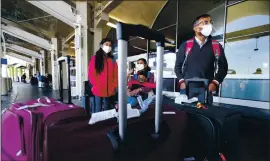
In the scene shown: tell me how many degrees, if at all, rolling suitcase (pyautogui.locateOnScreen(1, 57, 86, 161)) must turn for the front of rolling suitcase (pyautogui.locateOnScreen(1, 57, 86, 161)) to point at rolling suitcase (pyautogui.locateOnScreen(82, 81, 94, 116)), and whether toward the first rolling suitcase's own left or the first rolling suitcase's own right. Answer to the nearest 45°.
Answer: approximately 180°

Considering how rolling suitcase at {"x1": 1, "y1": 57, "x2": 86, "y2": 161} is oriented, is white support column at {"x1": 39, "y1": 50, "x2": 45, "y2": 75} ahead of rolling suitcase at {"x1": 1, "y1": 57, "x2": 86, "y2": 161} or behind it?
behind

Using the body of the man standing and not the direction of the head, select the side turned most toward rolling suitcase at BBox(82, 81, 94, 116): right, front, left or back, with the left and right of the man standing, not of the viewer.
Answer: right

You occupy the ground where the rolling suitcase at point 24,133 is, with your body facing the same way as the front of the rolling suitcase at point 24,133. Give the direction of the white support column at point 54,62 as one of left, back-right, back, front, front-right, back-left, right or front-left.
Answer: back-right

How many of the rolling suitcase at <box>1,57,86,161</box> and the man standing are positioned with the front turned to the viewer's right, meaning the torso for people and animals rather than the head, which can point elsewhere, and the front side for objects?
0

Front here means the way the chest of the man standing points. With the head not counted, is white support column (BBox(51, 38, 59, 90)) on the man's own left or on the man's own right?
on the man's own right

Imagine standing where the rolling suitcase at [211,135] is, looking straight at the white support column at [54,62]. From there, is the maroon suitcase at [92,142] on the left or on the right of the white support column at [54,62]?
left

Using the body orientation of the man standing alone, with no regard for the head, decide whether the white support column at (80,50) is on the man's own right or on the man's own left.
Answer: on the man's own right
